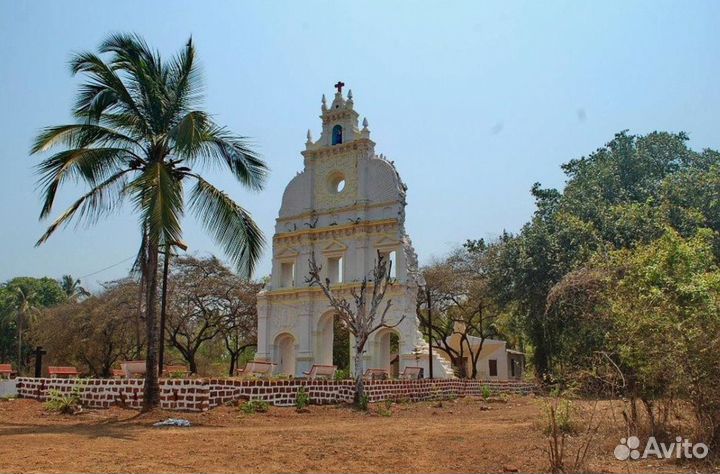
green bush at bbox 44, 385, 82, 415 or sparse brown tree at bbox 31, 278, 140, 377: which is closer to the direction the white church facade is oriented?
the green bush

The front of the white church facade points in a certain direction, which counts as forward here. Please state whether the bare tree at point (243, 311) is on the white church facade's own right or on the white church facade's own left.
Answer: on the white church facade's own right

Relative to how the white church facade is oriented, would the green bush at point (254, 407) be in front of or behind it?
in front

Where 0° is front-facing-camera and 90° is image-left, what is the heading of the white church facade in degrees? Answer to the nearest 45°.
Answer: approximately 45°

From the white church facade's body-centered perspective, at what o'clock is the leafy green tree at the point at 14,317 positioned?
The leafy green tree is roughly at 3 o'clock from the white church facade.

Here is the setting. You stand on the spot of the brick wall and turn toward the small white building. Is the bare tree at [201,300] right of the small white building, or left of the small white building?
left

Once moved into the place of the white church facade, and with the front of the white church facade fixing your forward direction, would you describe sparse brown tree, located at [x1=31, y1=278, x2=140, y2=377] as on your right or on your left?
on your right

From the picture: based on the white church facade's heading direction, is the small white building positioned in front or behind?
behind

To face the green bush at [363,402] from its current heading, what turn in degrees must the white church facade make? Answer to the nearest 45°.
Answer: approximately 45° to its left

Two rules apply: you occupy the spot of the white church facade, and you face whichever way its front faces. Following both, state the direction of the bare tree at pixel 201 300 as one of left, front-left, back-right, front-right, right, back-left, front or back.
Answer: right

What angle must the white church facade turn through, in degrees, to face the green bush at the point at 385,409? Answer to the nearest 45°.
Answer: approximately 45° to its left

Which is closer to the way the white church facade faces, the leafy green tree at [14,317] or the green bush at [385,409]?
the green bush

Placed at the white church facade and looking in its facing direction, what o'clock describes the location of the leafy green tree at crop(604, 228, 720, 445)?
The leafy green tree is roughly at 10 o'clock from the white church facade.

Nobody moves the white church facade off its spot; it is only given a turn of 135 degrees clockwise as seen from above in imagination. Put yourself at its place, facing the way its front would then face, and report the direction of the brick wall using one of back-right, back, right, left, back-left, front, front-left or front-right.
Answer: back
